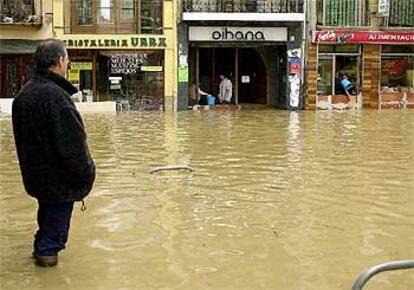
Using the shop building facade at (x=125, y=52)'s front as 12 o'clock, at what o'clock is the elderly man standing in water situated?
The elderly man standing in water is roughly at 12 o'clock from the shop building facade.

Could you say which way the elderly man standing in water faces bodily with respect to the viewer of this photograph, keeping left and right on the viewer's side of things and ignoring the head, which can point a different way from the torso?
facing away from the viewer and to the right of the viewer

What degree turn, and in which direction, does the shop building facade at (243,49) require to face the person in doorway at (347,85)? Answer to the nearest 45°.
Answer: approximately 90° to its left

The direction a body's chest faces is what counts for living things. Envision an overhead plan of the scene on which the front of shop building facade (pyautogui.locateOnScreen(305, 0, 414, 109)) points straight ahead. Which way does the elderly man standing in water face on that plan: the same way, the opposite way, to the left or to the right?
the opposite way

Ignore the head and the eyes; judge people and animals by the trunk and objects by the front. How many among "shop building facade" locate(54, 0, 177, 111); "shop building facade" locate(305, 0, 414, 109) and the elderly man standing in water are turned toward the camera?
2

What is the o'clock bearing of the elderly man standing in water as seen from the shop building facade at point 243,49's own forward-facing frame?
The elderly man standing in water is roughly at 12 o'clock from the shop building facade.

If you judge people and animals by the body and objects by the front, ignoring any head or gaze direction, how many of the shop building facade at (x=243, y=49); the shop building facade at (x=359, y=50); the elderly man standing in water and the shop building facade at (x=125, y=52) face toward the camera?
3

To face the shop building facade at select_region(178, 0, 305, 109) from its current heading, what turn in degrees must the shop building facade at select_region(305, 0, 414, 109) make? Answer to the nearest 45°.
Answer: approximately 90° to its right

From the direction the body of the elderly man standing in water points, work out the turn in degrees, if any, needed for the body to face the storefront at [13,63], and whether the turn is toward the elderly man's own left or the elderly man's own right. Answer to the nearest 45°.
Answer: approximately 45° to the elderly man's own left

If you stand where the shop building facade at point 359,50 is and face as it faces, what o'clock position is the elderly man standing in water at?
The elderly man standing in water is roughly at 12 o'clock from the shop building facade.

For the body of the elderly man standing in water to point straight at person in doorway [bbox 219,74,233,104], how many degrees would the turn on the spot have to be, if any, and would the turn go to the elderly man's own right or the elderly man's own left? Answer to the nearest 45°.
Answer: approximately 45° to the elderly man's own left

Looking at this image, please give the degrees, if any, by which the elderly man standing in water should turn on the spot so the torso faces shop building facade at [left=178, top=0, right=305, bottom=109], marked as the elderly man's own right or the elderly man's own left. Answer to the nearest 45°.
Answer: approximately 45° to the elderly man's own left

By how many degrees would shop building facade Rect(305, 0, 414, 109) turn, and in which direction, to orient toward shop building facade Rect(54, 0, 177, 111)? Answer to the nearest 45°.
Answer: approximately 90° to its right
